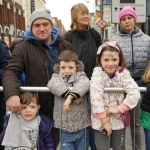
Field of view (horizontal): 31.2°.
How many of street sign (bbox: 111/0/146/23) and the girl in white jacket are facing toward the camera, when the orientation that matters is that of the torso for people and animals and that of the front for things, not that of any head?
2

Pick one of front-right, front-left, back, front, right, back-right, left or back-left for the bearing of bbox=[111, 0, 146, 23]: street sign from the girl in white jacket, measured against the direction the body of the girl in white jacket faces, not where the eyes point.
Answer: back

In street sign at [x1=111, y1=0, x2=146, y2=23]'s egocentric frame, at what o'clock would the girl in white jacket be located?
The girl in white jacket is roughly at 12 o'clock from the street sign.

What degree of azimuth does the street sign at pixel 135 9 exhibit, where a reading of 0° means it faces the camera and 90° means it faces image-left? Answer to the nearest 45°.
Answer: approximately 0°

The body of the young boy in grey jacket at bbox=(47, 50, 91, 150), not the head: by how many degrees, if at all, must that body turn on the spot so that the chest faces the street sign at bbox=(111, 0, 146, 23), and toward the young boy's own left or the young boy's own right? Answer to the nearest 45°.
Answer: approximately 180°

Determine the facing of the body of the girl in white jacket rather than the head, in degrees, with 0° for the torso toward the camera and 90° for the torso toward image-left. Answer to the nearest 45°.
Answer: approximately 0°

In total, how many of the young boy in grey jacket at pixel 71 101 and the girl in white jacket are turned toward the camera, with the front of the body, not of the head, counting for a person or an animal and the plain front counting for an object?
2
